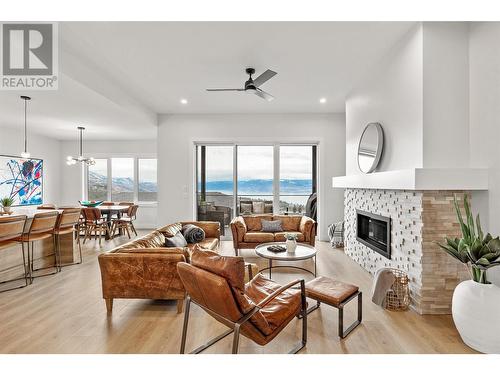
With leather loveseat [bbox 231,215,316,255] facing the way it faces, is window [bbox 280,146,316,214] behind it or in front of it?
behind

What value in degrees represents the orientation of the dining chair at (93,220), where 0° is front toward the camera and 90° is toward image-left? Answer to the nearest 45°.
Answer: approximately 225°

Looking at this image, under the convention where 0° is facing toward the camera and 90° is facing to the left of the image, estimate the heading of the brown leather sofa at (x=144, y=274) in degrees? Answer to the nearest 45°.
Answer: approximately 270°

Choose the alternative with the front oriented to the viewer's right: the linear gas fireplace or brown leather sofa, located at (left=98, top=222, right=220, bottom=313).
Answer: the brown leather sofa

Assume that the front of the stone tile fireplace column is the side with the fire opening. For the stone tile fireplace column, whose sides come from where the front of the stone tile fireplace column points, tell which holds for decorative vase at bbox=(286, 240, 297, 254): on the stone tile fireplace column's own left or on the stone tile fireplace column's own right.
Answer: on the stone tile fireplace column's own right

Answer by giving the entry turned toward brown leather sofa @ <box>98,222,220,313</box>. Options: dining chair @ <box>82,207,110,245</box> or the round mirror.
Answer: the round mirror

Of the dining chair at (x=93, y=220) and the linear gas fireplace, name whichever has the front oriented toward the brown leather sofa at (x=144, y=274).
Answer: the linear gas fireplace
